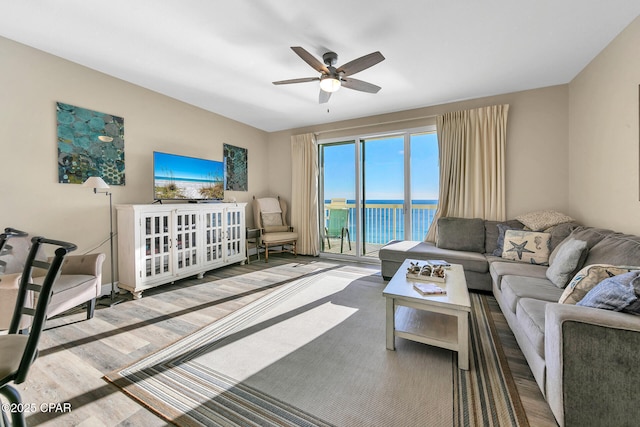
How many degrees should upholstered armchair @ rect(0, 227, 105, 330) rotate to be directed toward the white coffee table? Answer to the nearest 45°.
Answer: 0° — it already faces it

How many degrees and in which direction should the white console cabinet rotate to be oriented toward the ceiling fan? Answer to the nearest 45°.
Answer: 0° — it already faces it

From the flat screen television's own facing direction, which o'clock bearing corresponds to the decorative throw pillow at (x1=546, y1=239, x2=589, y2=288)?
The decorative throw pillow is roughly at 12 o'clock from the flat screen television.

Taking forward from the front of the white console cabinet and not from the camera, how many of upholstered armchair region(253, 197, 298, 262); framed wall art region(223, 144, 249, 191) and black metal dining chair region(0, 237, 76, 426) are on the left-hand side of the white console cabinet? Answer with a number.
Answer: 2

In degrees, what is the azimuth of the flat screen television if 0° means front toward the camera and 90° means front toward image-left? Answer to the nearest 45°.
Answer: approximately 315°

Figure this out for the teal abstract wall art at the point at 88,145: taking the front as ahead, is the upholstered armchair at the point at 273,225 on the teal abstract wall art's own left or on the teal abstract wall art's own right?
on the teal abstract wall art's own left

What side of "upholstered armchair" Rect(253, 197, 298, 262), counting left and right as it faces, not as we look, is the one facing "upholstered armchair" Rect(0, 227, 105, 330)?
right

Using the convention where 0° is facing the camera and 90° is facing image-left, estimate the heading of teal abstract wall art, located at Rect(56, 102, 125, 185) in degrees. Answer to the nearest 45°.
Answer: approximately 315°

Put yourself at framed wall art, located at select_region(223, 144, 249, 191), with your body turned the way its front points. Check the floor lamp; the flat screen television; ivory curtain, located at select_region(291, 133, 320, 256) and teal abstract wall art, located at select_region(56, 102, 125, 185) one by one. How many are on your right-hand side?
3

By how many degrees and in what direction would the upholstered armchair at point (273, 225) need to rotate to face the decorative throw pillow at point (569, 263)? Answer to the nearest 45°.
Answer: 0° — it already faces it
